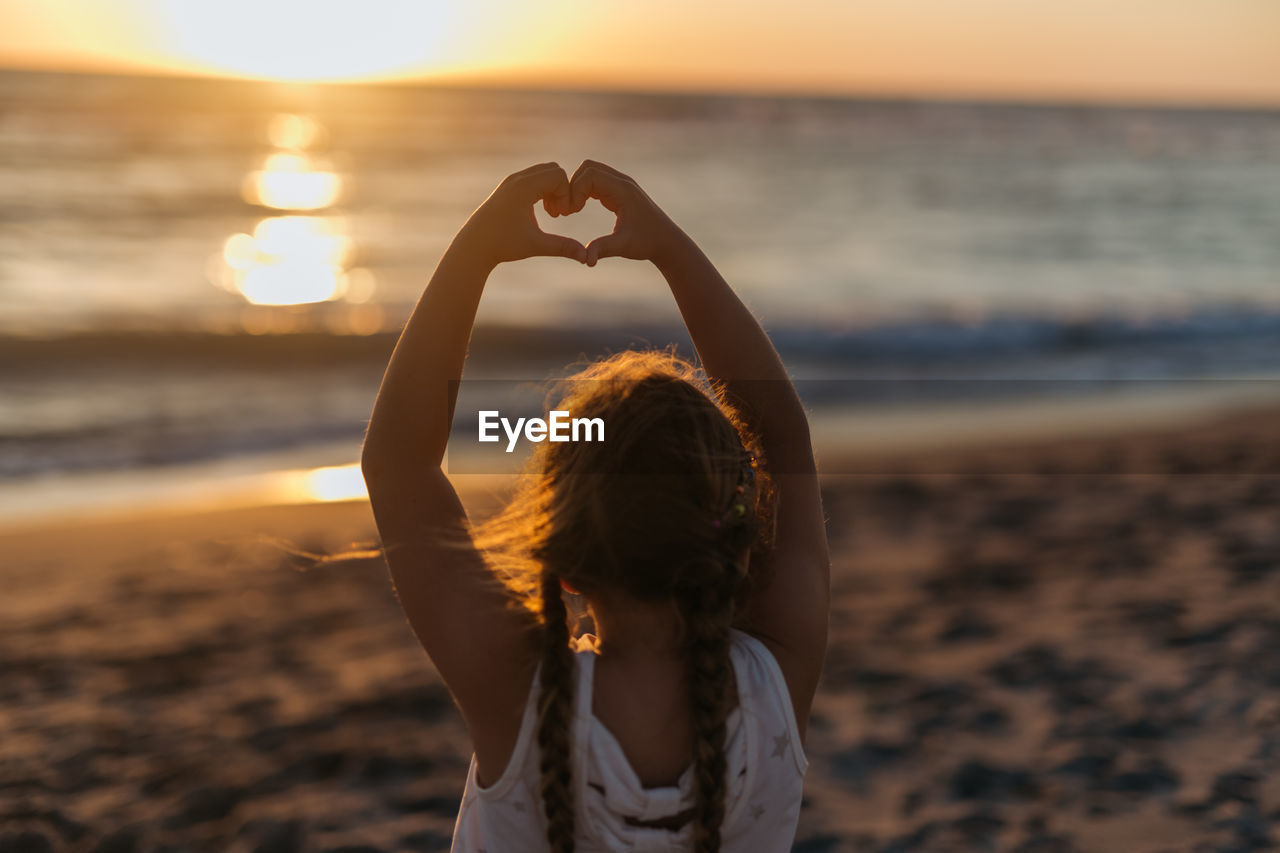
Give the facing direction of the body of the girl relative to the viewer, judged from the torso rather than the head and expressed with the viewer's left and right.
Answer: facing away from the viewer
